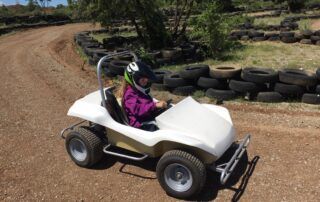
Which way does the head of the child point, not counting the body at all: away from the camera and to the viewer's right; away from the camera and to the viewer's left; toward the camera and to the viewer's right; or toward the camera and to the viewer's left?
toward the camera and to the viewer's right

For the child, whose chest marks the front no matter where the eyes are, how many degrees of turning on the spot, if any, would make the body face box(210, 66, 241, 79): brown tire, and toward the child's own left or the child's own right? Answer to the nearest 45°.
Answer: approximately 90° to the child's own left

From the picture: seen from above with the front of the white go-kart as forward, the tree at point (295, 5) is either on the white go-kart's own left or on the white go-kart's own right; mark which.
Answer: on the white go-kart's own left

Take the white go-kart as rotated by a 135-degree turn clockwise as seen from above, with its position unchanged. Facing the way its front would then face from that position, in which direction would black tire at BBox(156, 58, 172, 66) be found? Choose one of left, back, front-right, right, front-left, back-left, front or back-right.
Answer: right

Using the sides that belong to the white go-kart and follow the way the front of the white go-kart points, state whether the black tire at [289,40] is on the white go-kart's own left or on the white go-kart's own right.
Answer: on the white go-kart's own left

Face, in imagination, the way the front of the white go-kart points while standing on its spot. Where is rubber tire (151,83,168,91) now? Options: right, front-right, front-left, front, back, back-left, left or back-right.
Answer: back-left

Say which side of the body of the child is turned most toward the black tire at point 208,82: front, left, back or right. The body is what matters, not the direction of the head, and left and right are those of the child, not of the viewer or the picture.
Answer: left

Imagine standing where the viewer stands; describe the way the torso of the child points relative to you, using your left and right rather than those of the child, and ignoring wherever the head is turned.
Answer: facing the viewer and to the right of the viewer

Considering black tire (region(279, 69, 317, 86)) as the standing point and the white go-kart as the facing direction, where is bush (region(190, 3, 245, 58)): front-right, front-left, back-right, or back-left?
back-right

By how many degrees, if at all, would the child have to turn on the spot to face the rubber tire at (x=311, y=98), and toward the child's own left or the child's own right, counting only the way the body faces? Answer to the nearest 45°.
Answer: approximately 90° to the child's own left

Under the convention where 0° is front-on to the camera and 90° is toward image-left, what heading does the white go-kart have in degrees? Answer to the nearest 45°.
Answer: approximately 315°

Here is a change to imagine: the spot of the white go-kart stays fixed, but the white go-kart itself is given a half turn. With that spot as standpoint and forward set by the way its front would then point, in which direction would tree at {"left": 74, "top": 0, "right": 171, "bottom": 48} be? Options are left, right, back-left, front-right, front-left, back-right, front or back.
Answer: front-right

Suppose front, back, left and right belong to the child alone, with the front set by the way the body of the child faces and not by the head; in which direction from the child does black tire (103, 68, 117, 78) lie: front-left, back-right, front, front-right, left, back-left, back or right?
back-left
